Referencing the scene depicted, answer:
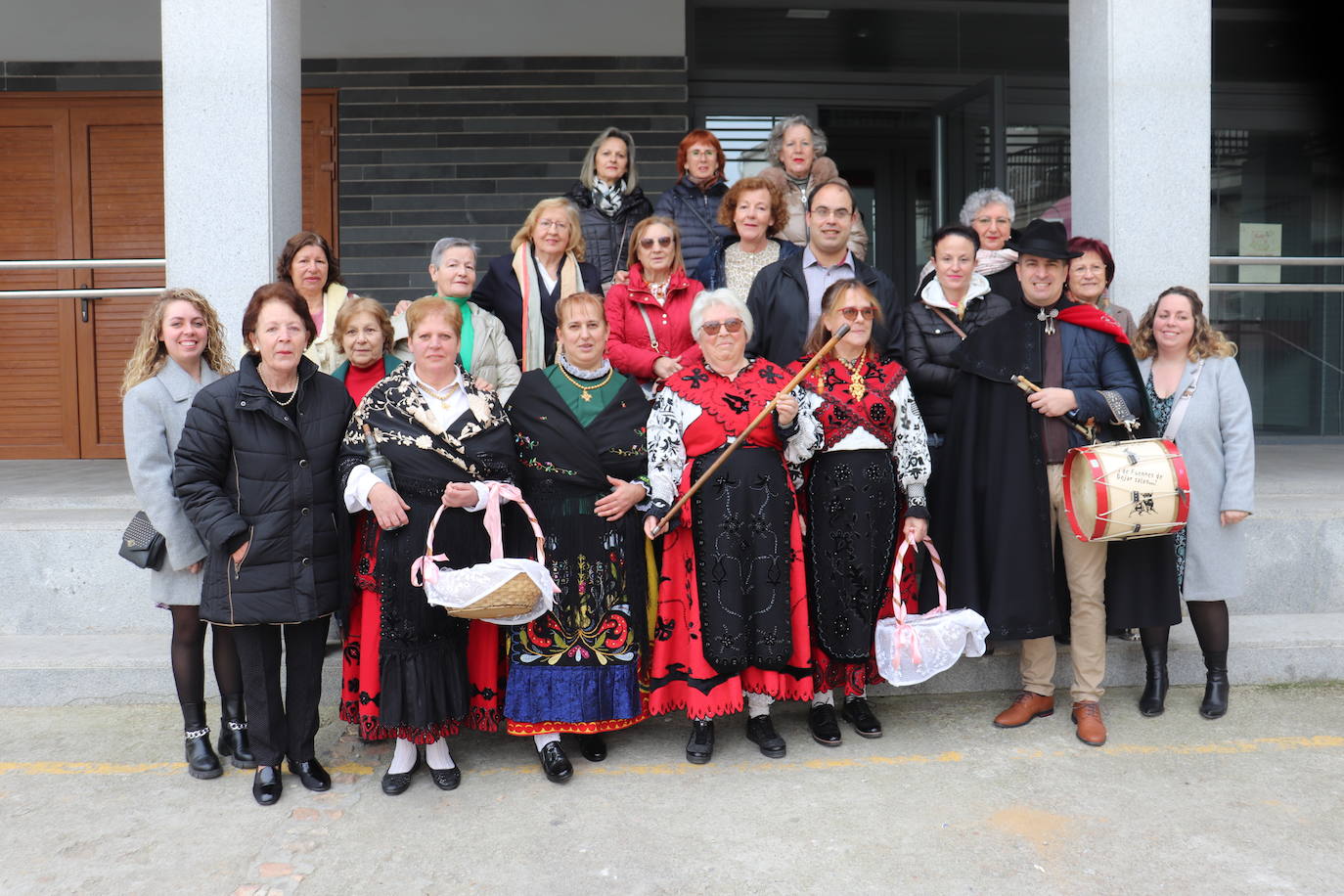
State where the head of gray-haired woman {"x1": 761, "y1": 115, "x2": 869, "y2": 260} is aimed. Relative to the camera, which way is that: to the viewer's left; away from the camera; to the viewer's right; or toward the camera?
toward the camera

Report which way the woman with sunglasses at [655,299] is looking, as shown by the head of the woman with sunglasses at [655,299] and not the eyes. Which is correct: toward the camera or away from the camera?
toward the camera

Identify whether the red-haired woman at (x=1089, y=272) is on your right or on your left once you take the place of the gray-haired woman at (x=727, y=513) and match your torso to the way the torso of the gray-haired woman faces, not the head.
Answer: on your left

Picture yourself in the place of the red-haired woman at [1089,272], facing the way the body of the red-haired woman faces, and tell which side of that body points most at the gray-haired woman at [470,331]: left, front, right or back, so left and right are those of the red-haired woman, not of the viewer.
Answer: right

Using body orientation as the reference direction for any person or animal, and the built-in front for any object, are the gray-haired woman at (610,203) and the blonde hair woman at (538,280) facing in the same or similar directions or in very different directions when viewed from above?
same or similar directions

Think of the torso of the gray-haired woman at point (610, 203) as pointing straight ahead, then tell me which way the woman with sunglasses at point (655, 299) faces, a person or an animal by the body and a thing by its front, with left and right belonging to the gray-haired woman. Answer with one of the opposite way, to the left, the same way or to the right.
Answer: the same way

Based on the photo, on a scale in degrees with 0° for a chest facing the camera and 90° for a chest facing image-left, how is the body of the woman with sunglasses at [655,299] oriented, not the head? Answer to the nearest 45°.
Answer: approximately 0°

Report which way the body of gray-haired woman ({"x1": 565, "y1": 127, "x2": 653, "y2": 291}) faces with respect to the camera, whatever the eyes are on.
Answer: toward the camera

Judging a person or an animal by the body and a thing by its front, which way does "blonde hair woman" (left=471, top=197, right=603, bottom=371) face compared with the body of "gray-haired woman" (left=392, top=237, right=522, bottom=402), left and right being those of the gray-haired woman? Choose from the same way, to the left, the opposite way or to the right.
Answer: the same way

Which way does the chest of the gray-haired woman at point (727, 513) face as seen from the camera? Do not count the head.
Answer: toward the camera

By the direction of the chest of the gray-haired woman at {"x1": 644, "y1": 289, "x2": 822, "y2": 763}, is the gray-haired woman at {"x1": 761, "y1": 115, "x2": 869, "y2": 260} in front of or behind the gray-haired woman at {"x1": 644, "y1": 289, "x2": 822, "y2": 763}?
behind
